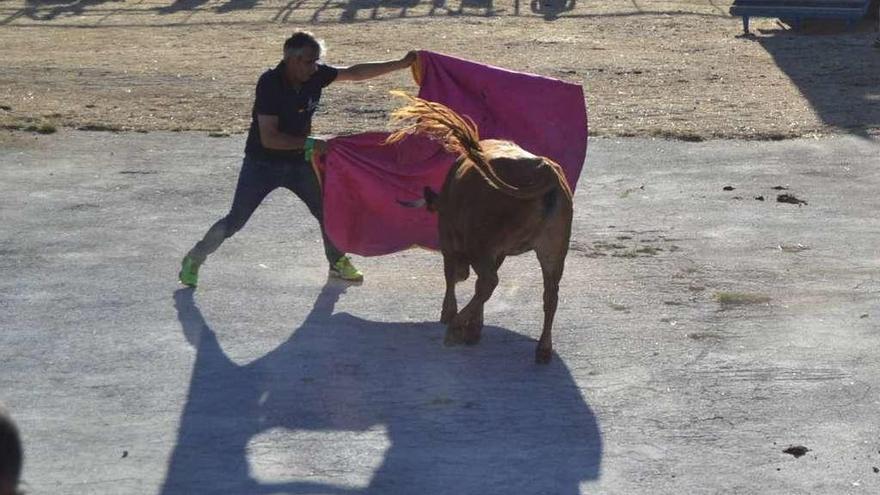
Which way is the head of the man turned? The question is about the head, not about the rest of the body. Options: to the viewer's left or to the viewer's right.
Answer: to the viewer's right

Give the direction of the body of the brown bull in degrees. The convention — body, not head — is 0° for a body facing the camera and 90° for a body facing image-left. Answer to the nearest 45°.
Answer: approximately 135°

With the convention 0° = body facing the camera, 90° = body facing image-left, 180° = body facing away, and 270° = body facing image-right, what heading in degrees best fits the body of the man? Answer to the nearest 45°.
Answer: approximately 315°

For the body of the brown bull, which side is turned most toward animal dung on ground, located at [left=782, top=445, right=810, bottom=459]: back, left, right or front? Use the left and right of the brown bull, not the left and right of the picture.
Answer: back

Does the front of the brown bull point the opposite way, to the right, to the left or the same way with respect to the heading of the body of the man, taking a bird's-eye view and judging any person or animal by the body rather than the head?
the opposite way

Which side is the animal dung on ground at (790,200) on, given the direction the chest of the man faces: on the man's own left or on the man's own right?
on the man's own left

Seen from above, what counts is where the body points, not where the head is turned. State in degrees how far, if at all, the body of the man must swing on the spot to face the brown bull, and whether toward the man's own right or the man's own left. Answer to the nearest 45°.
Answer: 0° — they already face it
